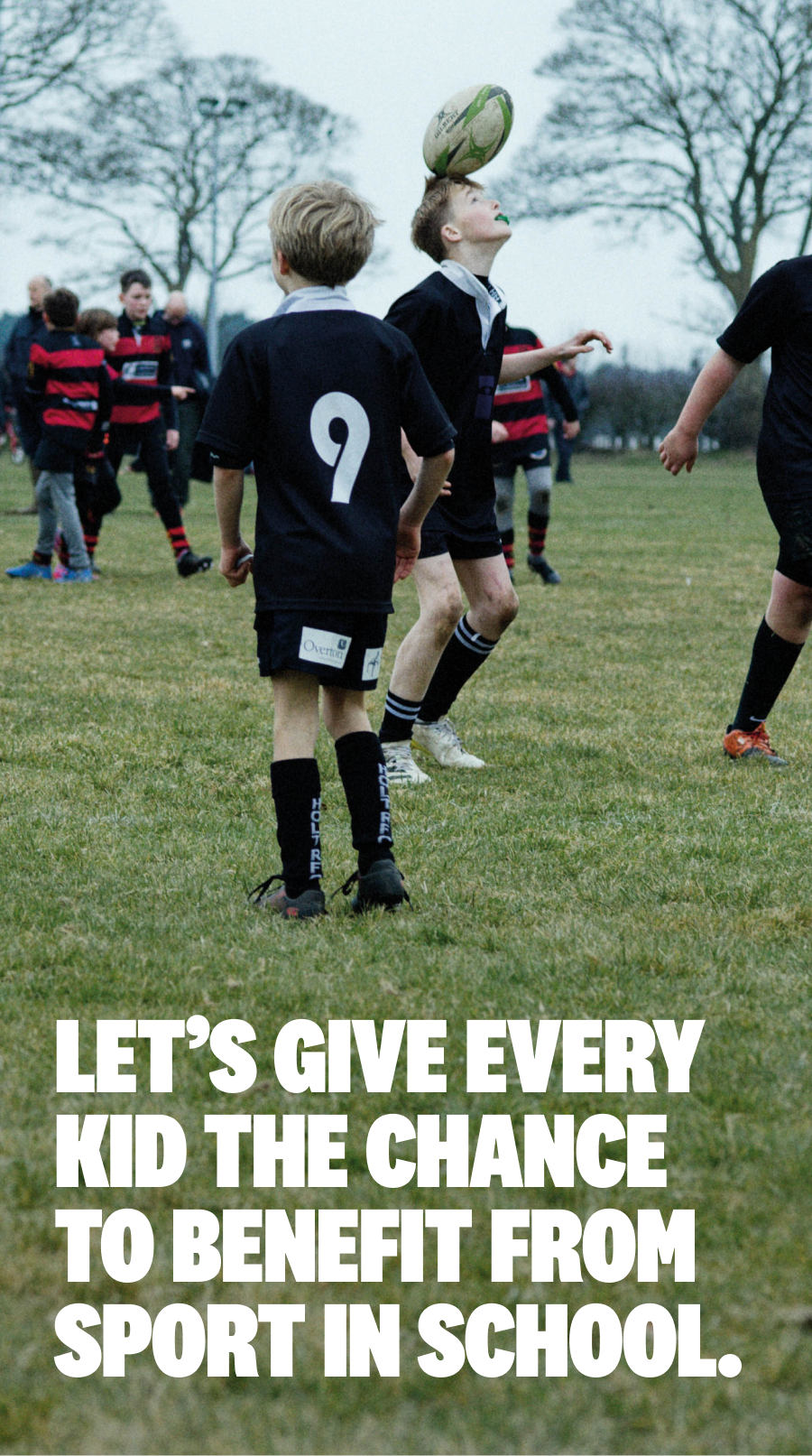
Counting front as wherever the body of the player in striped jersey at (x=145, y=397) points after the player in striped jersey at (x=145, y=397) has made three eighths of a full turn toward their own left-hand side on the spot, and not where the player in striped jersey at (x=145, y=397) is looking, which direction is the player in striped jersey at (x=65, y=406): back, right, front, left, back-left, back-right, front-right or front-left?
back

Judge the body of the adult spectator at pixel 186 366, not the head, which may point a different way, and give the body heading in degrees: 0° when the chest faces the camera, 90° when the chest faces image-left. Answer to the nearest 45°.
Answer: approximately 45°

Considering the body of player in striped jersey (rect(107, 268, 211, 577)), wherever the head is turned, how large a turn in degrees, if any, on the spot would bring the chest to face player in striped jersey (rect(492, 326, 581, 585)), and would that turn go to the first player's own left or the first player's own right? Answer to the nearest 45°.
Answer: approximately 90° to the first player's own left

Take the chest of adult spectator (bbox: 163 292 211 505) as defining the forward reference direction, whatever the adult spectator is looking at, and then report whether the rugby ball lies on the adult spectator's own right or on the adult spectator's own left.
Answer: on the adult spectator's own left

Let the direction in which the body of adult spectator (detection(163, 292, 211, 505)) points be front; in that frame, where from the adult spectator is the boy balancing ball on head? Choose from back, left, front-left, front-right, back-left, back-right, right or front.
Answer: front-left

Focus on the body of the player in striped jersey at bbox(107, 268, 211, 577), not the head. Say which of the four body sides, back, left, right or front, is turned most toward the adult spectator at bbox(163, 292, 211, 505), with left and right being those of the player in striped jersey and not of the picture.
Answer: back

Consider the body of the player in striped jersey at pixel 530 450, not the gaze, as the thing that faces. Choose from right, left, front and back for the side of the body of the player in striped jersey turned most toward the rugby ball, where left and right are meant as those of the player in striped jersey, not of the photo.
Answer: front

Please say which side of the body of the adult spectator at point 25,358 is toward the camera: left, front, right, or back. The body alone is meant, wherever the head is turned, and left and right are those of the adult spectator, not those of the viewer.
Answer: right

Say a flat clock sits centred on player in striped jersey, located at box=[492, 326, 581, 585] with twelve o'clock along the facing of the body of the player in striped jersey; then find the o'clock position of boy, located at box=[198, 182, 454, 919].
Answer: The boy is roughly at 12 o'clock from the player in striped jersey.
